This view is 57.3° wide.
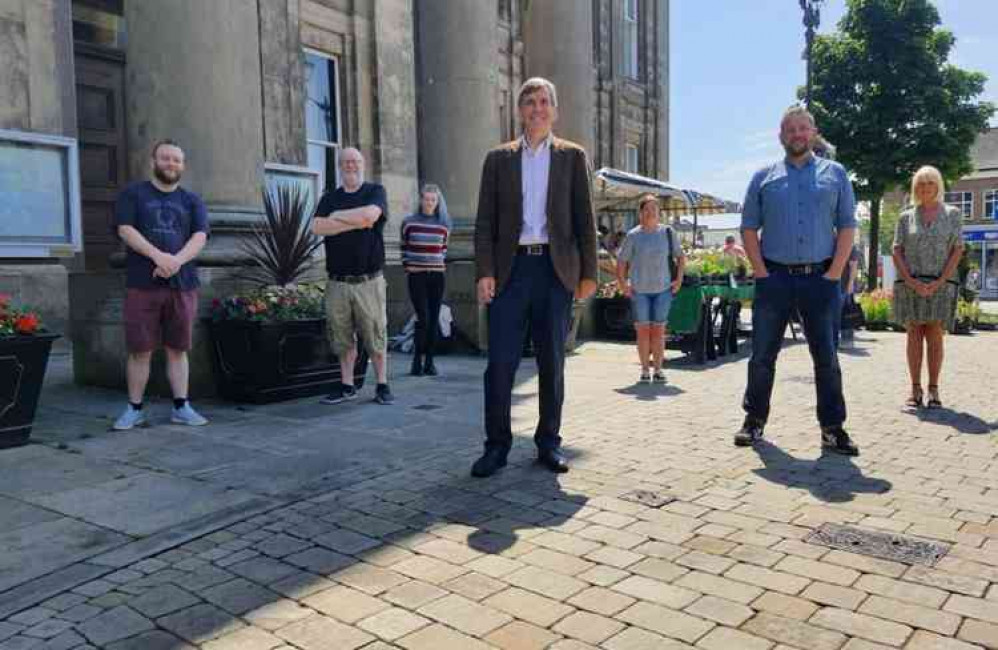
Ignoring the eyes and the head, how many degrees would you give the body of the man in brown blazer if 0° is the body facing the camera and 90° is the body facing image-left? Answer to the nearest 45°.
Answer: approximately 0°

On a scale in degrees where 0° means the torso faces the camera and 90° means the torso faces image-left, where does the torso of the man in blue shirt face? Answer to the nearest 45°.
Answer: approximately 0°

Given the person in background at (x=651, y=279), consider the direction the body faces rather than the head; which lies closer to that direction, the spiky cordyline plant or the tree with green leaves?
the spiky cordyline plant

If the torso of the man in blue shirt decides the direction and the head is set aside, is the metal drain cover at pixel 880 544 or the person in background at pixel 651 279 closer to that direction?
the metal drain cover

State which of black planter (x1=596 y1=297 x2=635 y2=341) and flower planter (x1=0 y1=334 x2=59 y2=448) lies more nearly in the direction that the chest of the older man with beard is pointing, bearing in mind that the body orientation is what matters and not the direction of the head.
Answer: the flower planter
